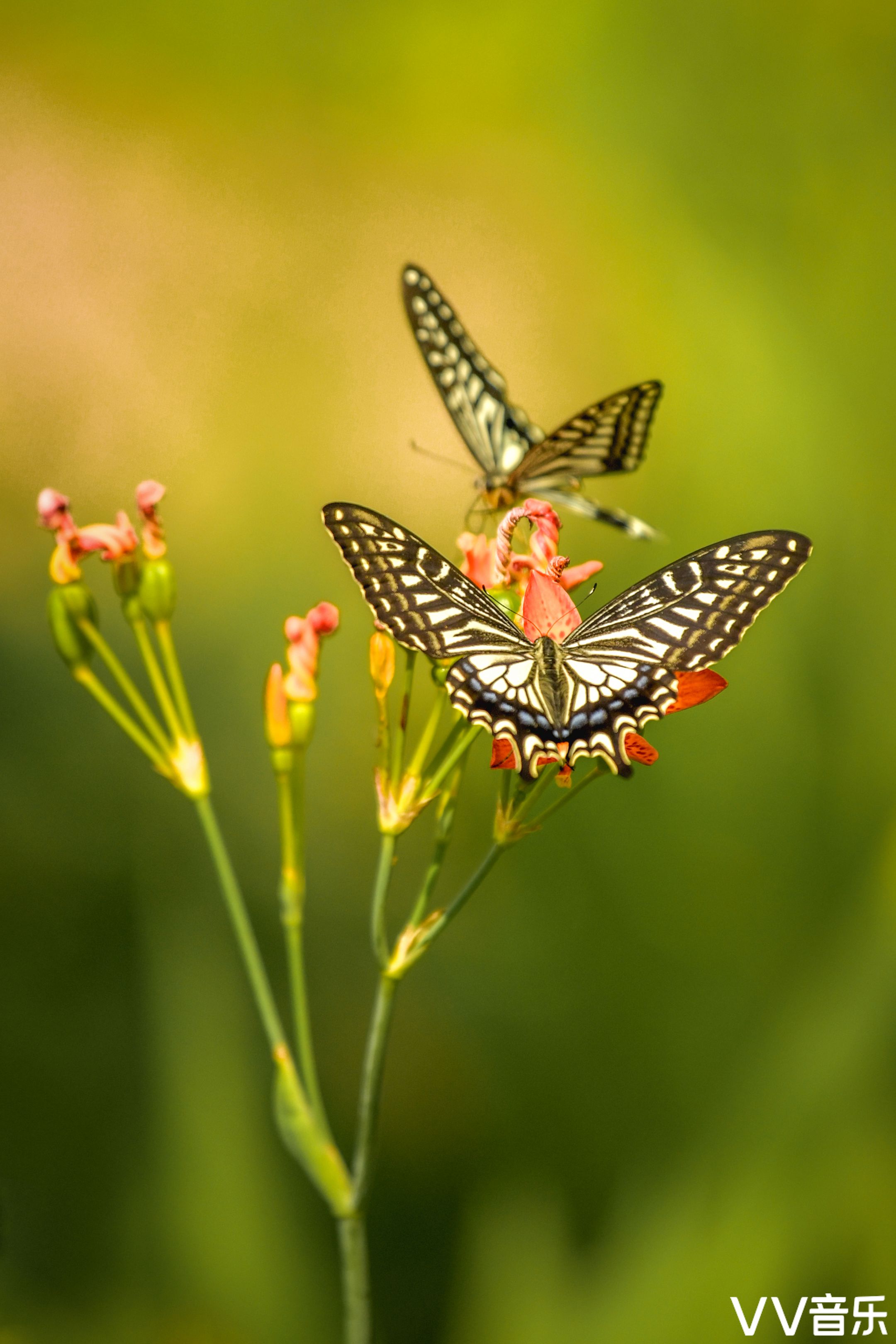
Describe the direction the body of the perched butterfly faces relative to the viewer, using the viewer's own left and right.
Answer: facing away from the viewer

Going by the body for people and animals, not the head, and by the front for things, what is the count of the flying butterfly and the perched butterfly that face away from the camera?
1

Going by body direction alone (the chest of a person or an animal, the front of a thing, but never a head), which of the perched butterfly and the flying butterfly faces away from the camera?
the perched butterfly

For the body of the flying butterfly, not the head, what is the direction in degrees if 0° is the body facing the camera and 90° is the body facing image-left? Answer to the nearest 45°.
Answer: approximately 45°
